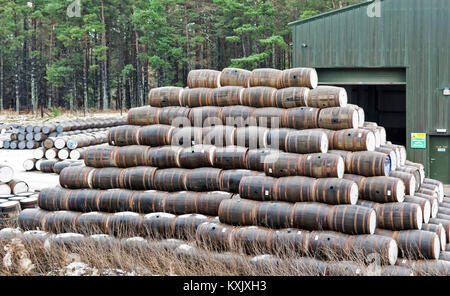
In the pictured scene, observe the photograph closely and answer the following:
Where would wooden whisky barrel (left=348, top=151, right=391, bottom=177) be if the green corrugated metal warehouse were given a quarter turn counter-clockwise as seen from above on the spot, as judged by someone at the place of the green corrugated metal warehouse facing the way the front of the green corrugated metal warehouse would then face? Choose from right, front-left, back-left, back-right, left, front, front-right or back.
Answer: right

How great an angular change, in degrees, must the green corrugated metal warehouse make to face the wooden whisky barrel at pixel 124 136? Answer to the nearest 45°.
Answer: approximately 45° to its right

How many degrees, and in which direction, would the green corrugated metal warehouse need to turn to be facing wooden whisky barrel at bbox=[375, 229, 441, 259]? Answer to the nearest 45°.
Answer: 0° — it already faces it

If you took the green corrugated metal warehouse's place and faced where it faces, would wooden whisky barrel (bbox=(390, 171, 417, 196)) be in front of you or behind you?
in front

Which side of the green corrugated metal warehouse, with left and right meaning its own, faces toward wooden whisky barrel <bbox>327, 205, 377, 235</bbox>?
front

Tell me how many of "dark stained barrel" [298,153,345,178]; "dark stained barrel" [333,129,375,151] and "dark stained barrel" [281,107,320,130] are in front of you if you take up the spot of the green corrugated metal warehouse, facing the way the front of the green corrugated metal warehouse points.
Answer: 3

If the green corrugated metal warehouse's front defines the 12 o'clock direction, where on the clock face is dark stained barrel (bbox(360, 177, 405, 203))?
The dark stained barrel is roughly at 12 o'clock from the green corrugated metal warehouse.

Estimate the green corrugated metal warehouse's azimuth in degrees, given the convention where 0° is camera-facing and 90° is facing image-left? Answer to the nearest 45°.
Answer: approximately 0°

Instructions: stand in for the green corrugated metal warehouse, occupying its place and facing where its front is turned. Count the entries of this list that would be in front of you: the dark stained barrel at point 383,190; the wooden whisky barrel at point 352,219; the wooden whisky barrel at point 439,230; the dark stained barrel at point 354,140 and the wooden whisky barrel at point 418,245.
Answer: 5

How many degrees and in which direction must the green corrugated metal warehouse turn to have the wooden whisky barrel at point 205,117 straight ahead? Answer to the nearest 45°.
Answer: approximately 45° to its right

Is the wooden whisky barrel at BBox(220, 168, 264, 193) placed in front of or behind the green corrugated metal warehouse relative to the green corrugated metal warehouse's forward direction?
in front

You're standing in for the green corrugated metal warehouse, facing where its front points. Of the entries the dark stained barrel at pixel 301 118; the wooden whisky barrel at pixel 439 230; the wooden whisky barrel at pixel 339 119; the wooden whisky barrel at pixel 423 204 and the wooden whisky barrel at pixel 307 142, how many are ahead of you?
5

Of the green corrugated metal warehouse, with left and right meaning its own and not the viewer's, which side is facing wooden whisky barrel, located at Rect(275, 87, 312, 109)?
front

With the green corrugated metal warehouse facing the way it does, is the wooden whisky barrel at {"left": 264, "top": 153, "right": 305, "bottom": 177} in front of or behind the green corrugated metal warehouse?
in front
